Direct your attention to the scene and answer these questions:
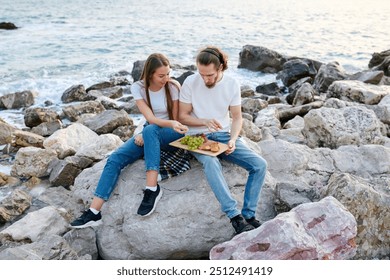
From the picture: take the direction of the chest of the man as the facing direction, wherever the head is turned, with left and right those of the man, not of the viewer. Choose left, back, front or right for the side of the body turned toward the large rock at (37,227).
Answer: right

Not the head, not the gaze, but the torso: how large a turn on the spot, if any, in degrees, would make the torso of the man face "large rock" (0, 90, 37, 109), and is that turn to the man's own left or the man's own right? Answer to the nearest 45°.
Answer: approximately 135° to the man's own right

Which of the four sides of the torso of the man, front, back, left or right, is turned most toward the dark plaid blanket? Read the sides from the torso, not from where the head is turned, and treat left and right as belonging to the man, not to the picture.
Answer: right

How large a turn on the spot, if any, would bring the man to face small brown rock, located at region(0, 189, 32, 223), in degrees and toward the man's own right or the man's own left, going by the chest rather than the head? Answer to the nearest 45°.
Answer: approximately 90° to the man's own right

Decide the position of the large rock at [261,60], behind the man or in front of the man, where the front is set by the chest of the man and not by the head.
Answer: behind

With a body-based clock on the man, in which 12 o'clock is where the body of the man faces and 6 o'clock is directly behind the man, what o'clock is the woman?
The woman is roughly at 3 o'clock from the man.

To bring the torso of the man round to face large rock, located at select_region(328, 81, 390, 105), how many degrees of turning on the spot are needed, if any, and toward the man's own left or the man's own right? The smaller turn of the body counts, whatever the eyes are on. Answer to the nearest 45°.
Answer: approximately 135° to the man's own left

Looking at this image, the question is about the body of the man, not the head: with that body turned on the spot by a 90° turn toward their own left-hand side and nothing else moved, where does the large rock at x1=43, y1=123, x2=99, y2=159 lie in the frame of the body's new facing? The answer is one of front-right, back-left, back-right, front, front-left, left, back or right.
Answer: back-left

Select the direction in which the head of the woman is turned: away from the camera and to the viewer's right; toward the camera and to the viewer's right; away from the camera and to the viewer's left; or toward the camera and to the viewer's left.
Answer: toward the camera and to the viewer's right

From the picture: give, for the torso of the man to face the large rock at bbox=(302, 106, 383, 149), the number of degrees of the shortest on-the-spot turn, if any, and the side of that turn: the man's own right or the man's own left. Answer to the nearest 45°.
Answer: approximately 135° to the man's own left

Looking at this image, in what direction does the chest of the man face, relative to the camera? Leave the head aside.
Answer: toward the camera
